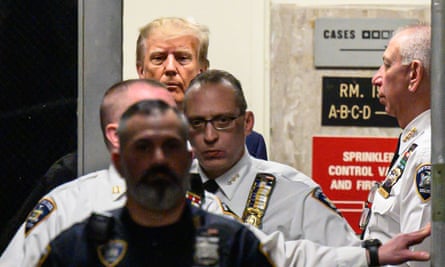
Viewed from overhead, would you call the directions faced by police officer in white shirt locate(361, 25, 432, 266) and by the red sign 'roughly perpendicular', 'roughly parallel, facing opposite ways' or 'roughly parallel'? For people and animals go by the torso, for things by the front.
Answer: roughly perpendicular

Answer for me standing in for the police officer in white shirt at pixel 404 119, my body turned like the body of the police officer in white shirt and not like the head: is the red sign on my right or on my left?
on my right

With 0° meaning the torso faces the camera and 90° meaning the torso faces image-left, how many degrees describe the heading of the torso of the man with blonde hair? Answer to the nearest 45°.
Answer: approximately 0°

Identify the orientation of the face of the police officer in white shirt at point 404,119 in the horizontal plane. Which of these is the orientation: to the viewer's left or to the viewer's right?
to the viewer's left

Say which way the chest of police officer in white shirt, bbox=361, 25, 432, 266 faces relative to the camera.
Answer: to the viewer's left

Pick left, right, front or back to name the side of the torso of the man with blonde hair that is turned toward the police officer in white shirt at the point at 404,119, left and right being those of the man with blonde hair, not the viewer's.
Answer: left

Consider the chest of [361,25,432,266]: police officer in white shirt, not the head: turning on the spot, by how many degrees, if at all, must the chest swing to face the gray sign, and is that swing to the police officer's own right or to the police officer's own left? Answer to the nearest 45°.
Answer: approximately 90° to the police officer's own right

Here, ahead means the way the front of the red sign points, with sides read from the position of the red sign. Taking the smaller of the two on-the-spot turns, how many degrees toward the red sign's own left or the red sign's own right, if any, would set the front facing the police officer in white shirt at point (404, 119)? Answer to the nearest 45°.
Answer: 0° — it already faces them

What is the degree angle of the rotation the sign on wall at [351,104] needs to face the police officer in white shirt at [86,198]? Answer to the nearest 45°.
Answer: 0° — it already faces them

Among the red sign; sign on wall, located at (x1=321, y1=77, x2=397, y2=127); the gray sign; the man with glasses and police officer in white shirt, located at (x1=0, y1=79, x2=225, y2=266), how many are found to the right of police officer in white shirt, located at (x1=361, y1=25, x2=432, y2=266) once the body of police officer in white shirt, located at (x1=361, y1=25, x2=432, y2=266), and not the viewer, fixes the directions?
3
